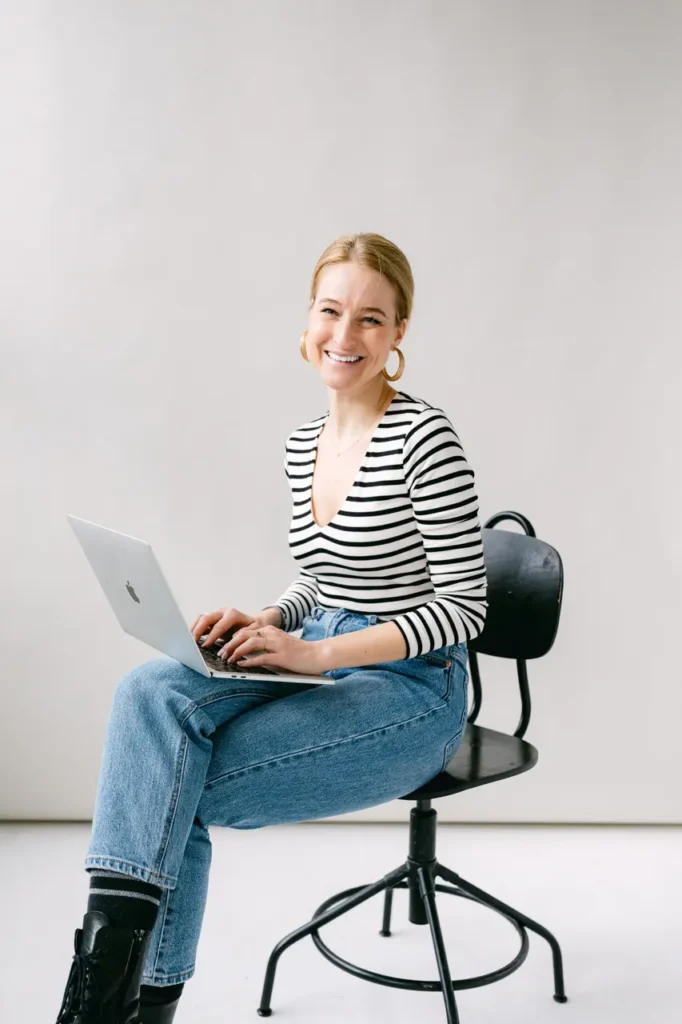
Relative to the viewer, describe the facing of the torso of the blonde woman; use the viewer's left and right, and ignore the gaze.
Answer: facing the viewer and to the left of the viewer
